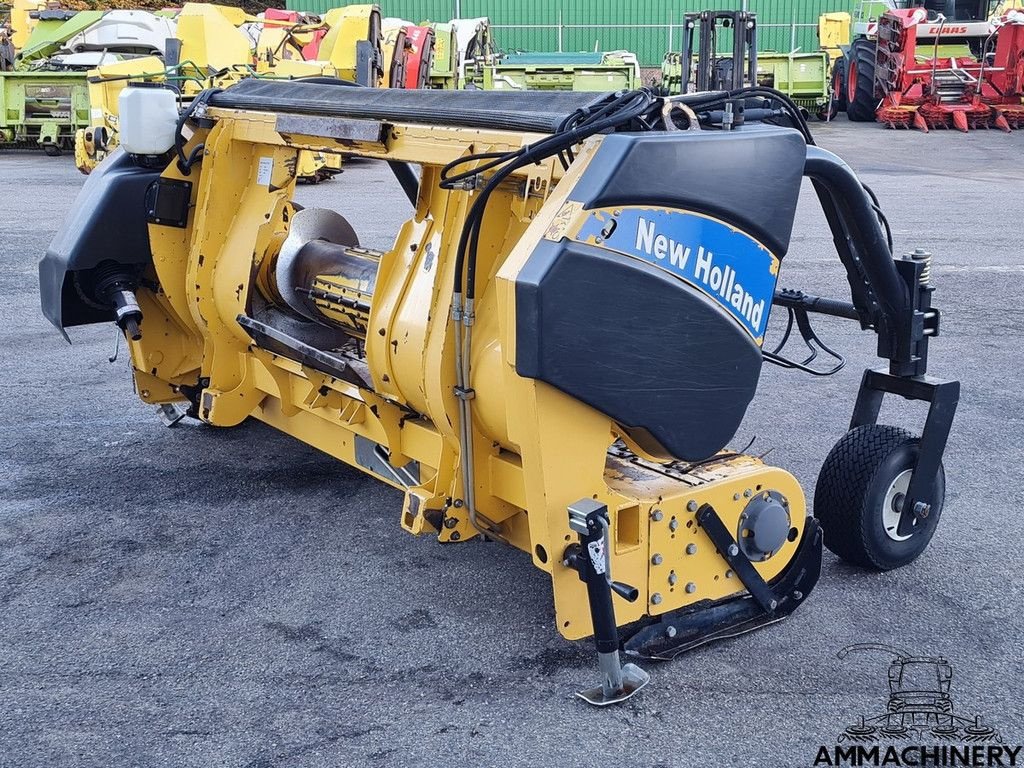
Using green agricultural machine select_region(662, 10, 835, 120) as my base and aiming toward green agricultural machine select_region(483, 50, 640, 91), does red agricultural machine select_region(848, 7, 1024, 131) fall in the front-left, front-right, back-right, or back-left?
back-left

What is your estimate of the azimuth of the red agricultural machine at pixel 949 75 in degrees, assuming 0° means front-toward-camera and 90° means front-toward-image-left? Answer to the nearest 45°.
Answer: approximately 0°

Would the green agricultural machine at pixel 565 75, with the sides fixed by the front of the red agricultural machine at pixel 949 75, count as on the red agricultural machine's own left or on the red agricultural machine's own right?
on the red agricultural machine's own right
